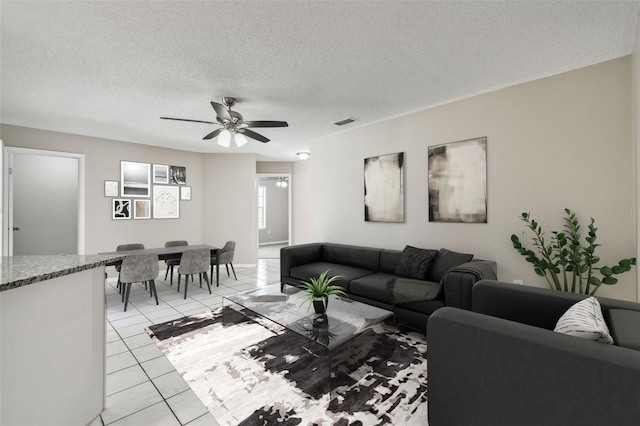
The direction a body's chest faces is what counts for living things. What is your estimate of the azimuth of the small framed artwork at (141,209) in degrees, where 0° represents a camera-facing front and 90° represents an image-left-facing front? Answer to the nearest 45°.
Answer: approximately 0°

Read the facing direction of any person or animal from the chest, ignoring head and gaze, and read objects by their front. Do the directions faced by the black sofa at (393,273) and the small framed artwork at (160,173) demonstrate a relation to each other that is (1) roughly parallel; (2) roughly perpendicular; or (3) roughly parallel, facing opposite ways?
roughly perpendicular

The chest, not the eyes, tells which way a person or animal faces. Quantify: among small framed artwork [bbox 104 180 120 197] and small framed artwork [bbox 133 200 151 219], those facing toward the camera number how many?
2

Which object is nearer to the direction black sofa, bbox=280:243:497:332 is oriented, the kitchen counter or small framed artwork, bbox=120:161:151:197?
the kitchen counter

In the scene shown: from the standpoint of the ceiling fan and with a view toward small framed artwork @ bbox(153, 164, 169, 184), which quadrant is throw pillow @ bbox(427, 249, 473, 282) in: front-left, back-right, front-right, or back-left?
back-right

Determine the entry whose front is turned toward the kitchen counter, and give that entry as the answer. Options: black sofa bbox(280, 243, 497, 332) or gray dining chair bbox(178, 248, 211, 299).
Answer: the black sofa

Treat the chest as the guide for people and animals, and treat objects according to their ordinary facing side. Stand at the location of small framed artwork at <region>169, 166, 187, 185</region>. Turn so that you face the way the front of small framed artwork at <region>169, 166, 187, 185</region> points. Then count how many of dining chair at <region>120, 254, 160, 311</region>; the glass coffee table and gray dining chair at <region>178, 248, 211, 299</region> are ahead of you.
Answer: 3

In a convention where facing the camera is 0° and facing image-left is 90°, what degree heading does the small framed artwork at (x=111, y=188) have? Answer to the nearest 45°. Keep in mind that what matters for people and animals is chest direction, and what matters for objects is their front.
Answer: approximately 0°

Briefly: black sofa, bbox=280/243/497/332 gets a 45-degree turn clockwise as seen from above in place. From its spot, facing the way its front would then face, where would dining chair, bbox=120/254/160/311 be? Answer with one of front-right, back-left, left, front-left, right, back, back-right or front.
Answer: front

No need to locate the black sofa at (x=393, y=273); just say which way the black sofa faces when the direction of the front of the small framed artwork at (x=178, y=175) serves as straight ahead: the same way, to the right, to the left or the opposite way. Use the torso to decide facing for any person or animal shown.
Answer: to the right
